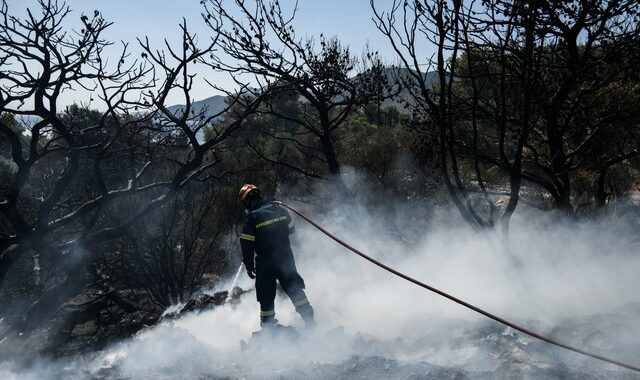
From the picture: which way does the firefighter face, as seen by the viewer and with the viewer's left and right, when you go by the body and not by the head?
facing away from the viewer and to the left of the viewer
